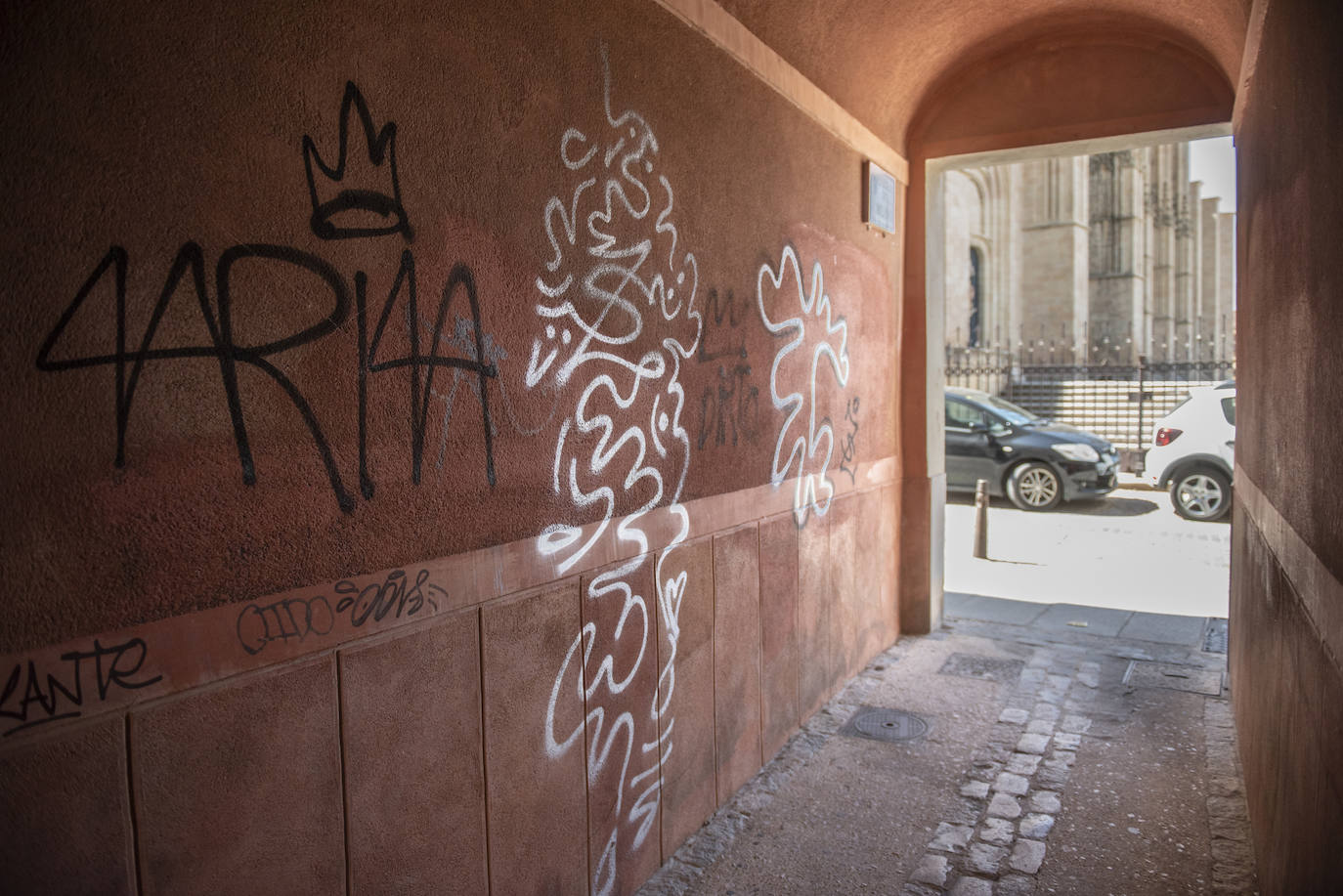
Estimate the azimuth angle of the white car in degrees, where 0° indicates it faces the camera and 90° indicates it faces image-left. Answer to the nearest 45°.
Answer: approximately 270°

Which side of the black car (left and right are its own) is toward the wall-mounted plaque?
right

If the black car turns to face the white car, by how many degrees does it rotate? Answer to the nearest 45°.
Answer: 0° — it already faces it

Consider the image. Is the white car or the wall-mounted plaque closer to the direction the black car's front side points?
the white car

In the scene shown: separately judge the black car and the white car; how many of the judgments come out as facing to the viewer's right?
2

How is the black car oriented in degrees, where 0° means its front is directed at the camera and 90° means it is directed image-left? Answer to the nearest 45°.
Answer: approximately 270°
